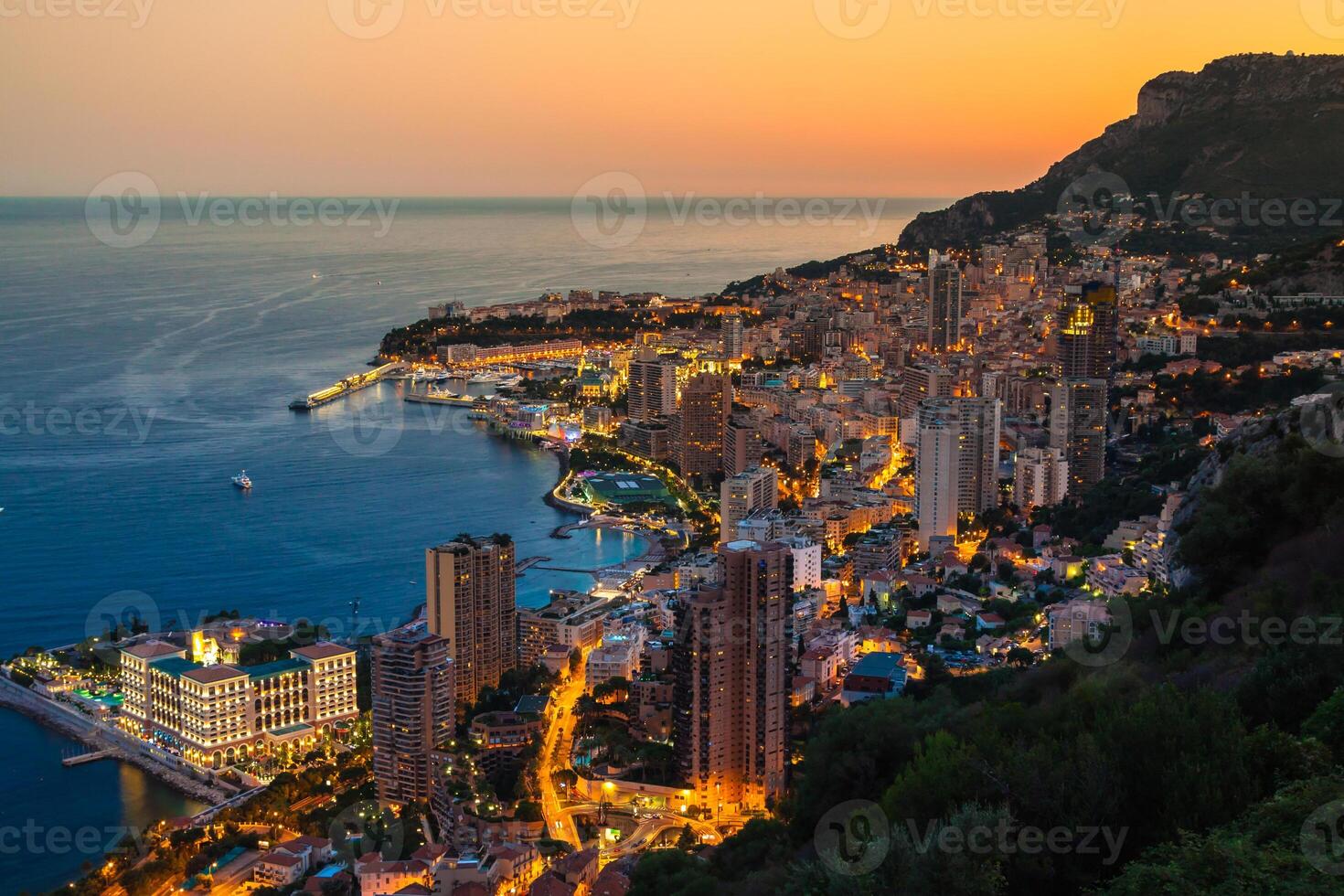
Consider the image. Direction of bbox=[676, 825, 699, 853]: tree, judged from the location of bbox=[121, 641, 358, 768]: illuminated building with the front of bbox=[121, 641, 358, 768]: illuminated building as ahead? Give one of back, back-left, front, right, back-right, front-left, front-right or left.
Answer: front

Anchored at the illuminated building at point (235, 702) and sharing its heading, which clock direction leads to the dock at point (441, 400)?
The dock is roughly at 8 o'clock from the illuminated building.

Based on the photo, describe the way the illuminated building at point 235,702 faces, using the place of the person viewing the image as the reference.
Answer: facing the viewer and to the right of the viewer

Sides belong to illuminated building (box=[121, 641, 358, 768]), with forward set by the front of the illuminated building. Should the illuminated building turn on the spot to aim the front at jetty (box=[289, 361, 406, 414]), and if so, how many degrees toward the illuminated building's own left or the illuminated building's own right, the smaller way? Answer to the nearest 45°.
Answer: approximately 135° to the illuminated building's own left

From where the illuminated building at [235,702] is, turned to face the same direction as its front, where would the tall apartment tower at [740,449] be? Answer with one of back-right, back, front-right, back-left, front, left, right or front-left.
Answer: left

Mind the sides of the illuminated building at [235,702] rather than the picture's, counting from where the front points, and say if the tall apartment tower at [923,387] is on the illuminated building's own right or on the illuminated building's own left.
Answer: on the illuminated building's own left

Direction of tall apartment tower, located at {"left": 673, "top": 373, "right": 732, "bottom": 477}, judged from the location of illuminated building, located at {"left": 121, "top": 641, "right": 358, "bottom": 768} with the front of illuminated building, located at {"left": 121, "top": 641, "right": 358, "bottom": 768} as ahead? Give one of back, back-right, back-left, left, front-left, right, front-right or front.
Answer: left

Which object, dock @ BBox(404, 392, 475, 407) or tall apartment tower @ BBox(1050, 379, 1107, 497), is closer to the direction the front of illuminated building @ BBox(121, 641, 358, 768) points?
the tall apartment tower

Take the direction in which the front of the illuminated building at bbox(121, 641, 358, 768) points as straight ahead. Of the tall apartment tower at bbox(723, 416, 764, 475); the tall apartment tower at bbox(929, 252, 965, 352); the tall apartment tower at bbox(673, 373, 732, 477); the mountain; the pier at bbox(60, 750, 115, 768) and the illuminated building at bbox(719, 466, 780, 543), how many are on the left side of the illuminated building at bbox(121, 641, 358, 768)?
5

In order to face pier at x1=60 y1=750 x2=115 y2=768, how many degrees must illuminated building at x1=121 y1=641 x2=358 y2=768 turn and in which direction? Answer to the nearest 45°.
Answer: approximately 135° to its right

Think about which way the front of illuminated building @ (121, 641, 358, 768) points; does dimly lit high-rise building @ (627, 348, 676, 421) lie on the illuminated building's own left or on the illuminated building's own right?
on the illuminated building's own left
